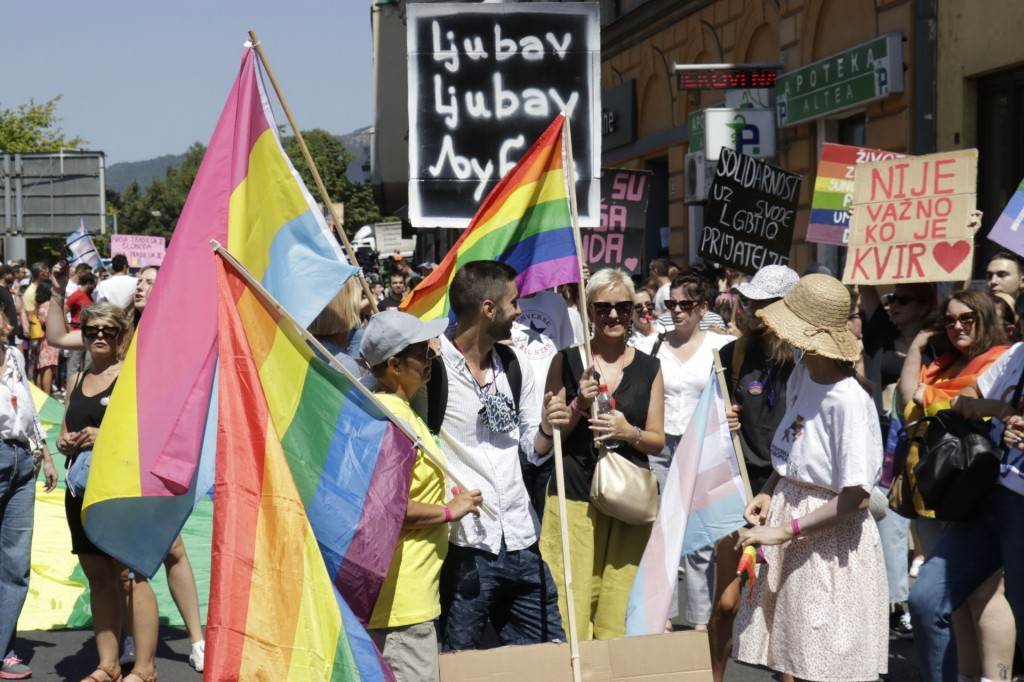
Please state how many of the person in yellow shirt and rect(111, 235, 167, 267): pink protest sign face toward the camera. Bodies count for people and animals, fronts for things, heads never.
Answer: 1

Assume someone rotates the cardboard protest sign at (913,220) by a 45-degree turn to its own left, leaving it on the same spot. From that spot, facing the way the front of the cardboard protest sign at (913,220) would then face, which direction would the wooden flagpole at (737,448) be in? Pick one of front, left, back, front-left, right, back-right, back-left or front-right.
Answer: front-right

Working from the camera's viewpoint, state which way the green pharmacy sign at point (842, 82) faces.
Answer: facing the viewer and to the left of the viewer

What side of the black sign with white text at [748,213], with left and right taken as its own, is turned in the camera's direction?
front

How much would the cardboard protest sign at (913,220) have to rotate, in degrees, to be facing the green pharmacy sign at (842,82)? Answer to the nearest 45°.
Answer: approximately 180°

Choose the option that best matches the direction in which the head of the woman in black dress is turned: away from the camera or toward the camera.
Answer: toward the camera

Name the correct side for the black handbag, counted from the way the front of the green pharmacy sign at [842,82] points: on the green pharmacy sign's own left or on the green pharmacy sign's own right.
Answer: on the green pharmacy sign's own left

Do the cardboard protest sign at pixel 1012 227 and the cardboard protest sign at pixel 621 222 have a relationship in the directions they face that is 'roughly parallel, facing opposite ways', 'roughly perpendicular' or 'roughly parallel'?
roughly parallel

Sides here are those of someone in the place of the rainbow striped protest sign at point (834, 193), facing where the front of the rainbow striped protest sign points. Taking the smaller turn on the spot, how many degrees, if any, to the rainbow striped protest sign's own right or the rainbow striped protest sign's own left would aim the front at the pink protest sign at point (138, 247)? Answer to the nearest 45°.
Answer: approximately 135° to the rainbow striped protest sign's own right

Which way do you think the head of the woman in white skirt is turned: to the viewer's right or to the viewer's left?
to the viewer's left

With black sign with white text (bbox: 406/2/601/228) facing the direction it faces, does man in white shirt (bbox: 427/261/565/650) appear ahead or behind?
ahead

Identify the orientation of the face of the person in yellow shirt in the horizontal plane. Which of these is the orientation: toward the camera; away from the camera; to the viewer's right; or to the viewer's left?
to the viewer's right

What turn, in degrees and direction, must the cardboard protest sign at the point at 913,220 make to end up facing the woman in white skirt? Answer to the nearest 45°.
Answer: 0° — it already faces them

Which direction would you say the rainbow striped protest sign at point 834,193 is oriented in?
toward the camera

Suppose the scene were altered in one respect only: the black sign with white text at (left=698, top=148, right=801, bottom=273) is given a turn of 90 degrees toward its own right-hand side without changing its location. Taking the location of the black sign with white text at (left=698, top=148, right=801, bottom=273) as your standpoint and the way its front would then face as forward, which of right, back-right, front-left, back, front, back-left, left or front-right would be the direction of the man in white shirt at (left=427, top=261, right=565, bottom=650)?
left

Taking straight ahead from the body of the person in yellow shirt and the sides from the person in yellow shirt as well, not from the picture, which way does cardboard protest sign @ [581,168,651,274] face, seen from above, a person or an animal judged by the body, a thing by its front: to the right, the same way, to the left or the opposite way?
to the right

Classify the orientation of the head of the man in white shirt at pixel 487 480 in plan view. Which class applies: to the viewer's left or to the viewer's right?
to the viewer's right

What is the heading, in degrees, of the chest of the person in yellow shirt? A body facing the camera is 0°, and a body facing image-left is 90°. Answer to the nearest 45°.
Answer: approximately 270°

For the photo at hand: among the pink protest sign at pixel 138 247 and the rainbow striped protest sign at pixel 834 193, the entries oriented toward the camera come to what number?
2

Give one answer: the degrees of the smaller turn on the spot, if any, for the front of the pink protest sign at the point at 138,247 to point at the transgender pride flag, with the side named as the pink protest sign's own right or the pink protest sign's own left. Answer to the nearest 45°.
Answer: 0° — it already faces it
